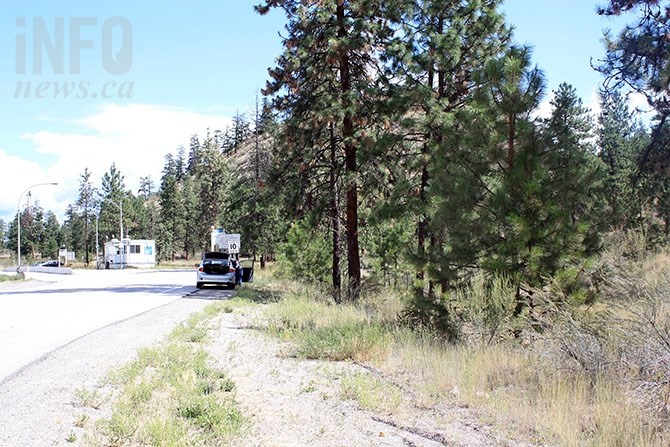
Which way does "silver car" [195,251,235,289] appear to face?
away from the camera
